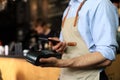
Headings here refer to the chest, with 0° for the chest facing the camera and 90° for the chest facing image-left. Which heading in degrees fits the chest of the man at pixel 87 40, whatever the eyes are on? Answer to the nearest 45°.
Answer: approximately 45°

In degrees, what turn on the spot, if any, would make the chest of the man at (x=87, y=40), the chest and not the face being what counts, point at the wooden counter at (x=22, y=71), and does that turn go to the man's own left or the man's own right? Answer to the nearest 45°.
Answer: approximately 90° to the man's own right
